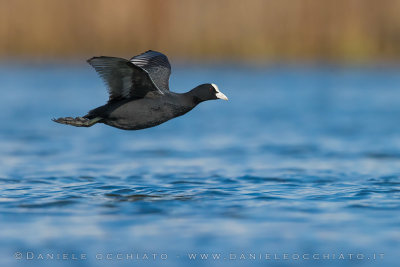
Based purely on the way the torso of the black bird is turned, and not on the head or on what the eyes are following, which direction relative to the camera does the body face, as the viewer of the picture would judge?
to the viewer's right
